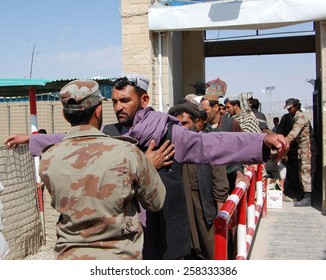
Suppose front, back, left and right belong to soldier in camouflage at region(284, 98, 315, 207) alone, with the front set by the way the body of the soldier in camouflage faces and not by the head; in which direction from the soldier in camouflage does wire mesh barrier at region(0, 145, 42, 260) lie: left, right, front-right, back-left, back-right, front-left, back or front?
front-left

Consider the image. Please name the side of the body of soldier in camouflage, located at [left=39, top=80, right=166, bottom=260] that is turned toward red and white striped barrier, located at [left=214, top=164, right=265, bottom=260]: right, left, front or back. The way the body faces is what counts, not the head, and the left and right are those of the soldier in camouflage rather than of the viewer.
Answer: front

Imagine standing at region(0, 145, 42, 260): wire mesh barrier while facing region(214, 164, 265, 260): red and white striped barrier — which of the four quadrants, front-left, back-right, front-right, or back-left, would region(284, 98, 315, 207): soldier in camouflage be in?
front-left

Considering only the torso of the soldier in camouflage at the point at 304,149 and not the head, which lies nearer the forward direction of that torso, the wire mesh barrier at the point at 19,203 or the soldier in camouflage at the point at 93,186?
the wire mesh barrier

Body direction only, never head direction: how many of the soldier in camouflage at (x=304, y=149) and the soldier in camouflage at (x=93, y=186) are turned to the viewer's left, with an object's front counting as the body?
1

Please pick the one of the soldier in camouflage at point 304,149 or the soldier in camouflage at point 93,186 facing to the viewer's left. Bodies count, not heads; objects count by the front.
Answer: the soldier in camouflage at point 304,149

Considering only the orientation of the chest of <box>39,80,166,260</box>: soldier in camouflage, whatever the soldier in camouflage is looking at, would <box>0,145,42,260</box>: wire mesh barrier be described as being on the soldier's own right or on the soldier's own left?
on the soldier's own left

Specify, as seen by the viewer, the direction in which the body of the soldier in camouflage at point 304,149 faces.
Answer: to the viewer's left

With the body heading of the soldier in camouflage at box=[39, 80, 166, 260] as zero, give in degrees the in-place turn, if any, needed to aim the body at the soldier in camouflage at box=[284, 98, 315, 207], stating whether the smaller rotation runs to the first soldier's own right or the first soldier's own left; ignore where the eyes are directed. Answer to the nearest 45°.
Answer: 0° — they already face them

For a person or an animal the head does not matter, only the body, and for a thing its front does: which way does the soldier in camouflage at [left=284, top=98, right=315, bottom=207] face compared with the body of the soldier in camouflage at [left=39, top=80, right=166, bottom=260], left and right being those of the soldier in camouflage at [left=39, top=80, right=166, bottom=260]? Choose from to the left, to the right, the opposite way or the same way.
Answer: to the left

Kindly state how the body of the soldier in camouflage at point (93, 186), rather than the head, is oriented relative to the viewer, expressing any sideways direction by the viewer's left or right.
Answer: facing away from the viewer and to the right of the viewer

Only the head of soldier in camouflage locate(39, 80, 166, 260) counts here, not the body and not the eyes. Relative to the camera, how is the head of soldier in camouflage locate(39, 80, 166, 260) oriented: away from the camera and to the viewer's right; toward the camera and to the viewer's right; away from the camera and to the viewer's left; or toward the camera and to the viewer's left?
away from the camera and to the viewer's right
